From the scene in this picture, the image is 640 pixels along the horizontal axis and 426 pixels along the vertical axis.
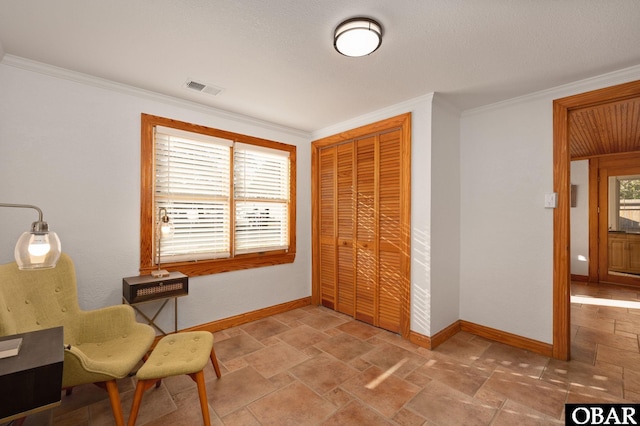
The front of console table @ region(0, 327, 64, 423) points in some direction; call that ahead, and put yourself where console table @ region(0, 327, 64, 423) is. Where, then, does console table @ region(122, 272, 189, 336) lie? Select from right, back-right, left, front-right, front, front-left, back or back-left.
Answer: left

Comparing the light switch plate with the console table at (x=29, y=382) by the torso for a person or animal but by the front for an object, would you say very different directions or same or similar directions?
very different directions

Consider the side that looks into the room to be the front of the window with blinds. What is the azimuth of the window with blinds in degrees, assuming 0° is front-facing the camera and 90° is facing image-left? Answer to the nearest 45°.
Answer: approximately 315°

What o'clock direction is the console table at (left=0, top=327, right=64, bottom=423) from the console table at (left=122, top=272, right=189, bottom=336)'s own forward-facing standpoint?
the console table at (left=0, top=327, right=64, bottom=423) is roughly at 2 o'clock from the console table at (left=122, top=272, right=189, bottom=336).

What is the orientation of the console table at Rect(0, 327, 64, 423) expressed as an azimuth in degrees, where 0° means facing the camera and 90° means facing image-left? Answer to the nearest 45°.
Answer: approximately 315°

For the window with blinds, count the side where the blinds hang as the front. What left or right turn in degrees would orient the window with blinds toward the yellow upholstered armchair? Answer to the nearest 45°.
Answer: approximately 90° to its right

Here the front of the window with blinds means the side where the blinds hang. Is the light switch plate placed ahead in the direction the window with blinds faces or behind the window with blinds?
ahead

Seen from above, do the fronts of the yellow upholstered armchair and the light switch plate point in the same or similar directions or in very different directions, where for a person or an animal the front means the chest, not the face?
very different directions

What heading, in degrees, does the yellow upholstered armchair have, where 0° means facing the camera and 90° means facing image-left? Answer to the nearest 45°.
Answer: approximately 315°
